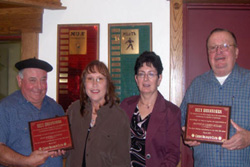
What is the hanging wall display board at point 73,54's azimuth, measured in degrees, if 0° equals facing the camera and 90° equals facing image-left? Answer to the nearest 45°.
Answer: approximately 0°

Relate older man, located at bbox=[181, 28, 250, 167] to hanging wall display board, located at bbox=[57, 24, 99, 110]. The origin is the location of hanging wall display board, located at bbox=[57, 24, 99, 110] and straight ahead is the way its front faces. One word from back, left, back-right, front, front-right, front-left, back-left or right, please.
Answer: front-left

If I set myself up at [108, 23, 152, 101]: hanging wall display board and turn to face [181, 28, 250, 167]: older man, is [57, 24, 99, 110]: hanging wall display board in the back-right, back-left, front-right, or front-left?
back-right

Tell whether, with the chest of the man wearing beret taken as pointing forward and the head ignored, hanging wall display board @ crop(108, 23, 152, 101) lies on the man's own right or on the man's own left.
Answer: on the man's own left

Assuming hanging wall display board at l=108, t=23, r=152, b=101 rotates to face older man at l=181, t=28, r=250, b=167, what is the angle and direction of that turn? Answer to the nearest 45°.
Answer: approximately 45° to its left

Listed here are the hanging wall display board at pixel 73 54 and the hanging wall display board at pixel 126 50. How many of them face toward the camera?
2

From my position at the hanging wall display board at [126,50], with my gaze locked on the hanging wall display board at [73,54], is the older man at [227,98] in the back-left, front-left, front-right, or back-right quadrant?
back-left
